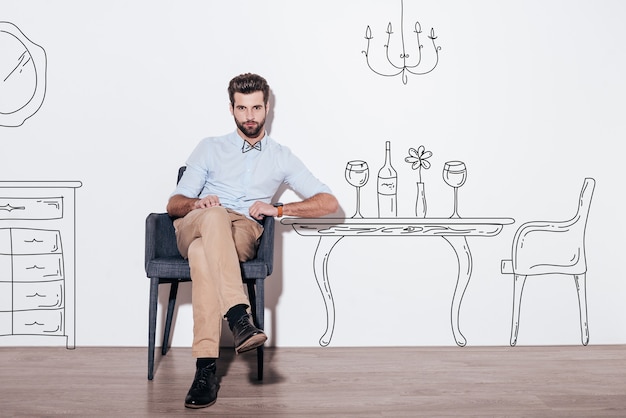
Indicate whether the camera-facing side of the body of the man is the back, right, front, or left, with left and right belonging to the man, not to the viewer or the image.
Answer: front

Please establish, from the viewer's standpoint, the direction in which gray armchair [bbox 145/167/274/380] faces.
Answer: facing the viewer

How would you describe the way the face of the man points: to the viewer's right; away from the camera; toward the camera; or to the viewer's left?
toward the camera
